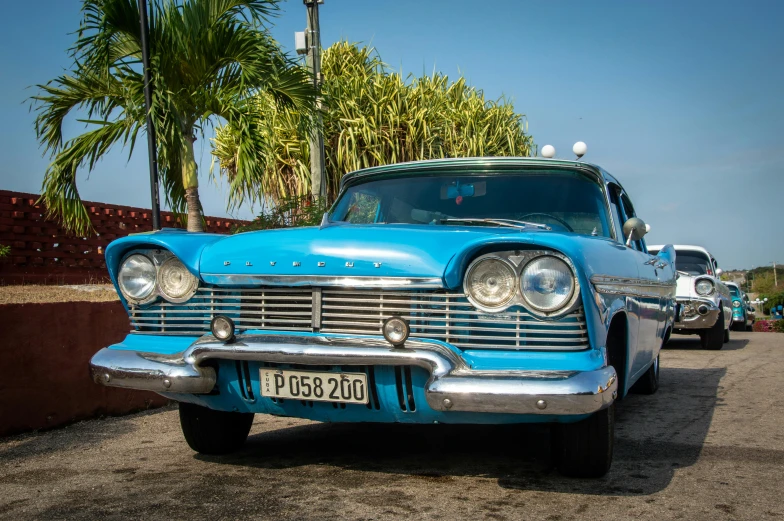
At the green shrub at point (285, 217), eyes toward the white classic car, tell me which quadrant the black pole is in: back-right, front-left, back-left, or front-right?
back-right

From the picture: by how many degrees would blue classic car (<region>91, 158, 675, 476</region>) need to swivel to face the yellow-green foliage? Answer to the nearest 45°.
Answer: approximately 135° to its right

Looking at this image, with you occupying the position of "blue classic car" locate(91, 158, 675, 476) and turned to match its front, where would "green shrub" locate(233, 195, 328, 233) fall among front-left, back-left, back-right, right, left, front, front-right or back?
back-right

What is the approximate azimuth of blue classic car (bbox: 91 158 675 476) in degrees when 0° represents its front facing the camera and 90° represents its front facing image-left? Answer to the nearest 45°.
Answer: approximately 45°

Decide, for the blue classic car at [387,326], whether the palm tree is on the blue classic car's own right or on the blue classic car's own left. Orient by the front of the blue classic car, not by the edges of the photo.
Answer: on the blue classic car's own right

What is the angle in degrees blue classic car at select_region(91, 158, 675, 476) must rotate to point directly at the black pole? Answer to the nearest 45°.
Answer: approximately 90° to its right

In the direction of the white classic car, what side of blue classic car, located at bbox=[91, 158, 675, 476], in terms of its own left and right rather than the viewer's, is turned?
back

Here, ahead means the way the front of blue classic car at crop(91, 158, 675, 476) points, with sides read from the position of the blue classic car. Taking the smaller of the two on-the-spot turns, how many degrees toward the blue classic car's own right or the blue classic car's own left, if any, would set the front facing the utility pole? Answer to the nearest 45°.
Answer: approximately 135° to the blue classic car's own right
